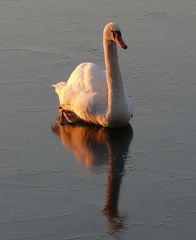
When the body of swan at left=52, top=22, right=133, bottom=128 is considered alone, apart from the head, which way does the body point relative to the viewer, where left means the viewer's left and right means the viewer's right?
facing the viewer and to the right of the viewer
